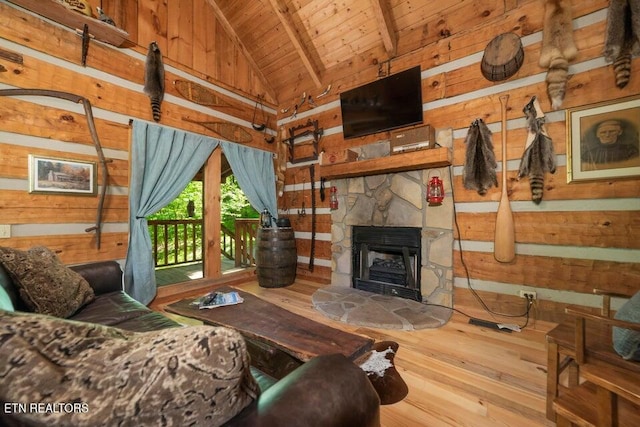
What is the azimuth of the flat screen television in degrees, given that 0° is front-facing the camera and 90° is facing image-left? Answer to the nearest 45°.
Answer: approximately 45°

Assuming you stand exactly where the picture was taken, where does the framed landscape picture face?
facing the viewer and to the right of the viewer

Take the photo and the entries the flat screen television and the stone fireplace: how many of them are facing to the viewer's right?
0

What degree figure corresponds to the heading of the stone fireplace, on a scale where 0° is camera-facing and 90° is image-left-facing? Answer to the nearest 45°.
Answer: approximately 45°

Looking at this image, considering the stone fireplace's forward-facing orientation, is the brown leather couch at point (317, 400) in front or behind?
in front

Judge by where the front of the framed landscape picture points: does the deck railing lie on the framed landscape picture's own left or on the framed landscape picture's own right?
on the framed landscape picture's own left

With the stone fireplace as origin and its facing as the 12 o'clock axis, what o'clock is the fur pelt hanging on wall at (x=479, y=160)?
The fur pelt hanging on wall is roughly at 8 o'clock from the stone fireplace.

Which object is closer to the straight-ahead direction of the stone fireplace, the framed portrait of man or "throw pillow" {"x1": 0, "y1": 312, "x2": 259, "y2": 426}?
the throw pillow

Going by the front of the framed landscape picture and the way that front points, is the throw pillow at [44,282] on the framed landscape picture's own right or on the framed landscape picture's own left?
on the framed landscape picture's own right

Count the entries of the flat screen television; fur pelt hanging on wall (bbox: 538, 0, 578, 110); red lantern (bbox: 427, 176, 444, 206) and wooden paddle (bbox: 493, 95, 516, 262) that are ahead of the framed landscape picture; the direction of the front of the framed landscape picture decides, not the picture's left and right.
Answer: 4

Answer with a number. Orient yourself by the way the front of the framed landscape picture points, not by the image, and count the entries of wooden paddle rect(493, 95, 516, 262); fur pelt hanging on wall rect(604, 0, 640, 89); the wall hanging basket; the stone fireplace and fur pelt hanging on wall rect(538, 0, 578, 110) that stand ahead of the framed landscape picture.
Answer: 5

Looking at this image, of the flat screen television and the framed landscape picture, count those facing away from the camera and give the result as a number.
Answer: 0

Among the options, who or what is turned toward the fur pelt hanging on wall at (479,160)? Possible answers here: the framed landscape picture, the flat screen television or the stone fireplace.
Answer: the framed landscape picture
